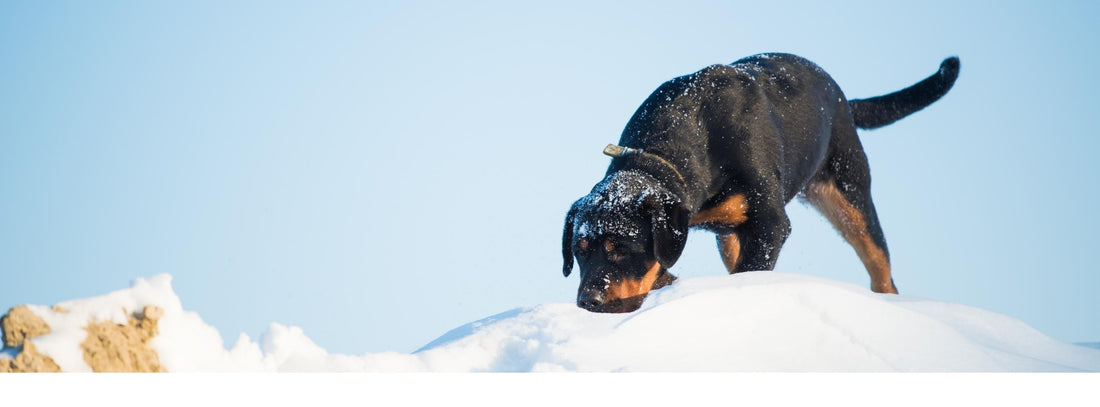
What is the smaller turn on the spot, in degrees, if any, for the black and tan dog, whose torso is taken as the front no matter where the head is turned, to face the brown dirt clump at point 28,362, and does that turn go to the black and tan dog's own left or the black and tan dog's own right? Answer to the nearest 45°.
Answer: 0° — it already faces it

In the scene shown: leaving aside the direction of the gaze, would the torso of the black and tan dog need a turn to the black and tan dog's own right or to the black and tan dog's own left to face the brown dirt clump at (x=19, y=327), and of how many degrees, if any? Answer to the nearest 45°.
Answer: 0° — it already faces it

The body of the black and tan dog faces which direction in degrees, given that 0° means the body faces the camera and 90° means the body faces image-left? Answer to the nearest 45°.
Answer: approximately 45°
